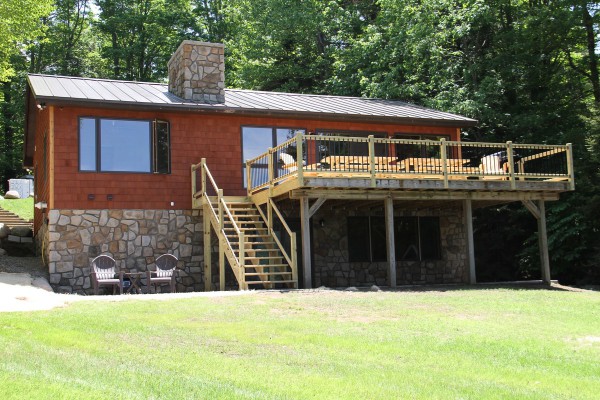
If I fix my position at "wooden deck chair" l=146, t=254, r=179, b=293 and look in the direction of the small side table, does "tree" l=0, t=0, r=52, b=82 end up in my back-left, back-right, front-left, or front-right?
front-right

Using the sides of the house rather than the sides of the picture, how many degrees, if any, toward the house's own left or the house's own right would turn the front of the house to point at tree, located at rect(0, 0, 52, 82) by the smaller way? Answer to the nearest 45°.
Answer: approximately 135° to the house's own right

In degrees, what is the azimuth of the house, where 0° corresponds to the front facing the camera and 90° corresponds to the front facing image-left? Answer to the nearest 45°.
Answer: approximately 0°

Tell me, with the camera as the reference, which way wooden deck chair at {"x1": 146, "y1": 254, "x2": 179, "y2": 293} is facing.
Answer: facing the viewer and to the left of the viewer
